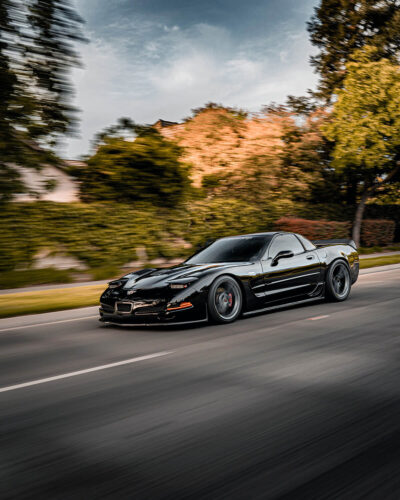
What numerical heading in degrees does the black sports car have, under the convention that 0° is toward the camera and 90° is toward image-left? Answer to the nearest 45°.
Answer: approximately 45°

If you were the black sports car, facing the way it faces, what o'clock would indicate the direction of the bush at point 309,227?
The bush is roughly at 5 o'clock from the black sports car.

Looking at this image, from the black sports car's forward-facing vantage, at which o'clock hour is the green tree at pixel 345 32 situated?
The green tree is roughly at 5 o'clock from the black sports car.

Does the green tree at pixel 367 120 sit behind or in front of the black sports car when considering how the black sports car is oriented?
behind

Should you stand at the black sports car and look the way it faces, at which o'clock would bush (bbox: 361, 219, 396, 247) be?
The bush is roughly at 5 o'clock from the black sports car.

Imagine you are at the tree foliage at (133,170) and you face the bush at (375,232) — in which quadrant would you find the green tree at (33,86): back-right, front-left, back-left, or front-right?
back-right

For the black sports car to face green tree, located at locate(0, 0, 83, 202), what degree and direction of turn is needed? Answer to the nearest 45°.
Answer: approximately 45° to its right

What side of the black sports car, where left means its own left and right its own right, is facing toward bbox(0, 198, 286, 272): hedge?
right

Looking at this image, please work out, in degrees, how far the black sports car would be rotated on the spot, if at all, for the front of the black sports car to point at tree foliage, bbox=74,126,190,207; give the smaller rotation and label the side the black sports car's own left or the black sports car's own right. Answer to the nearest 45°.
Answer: approximately 135° to the black sports car's own right
